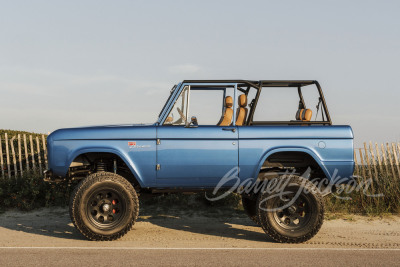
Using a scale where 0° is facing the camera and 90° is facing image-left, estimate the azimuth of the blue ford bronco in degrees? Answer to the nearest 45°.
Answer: approximately 90°
